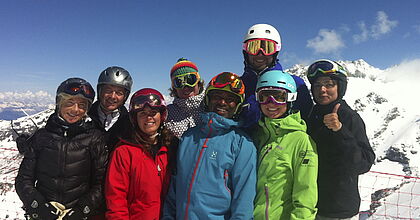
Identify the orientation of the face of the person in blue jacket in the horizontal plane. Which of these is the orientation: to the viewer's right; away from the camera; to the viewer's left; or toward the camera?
toward the camera

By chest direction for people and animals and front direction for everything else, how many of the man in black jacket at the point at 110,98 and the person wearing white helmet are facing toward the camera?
2

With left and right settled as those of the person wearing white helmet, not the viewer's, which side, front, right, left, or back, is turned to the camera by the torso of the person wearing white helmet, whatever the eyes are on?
front

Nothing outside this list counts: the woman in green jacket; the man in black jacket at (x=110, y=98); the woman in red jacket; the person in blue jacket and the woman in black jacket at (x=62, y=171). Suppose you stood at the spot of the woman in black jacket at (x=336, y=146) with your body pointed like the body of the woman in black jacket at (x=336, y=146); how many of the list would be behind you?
0

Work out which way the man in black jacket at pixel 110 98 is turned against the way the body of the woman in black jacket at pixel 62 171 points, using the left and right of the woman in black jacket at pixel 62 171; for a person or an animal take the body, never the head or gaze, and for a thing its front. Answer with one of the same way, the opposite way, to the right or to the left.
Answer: the same way

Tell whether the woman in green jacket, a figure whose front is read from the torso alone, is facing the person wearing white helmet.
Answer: no

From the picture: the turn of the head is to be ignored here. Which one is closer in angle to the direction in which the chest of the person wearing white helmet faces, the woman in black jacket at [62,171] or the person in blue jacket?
the person in blue jacket

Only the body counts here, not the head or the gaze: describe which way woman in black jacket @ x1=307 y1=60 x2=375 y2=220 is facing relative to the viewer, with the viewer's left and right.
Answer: facing the viewer and to the left of the viewer

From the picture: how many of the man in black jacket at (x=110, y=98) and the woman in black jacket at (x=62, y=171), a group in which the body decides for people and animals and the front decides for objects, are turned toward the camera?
2

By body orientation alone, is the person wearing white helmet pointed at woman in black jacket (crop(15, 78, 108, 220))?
no

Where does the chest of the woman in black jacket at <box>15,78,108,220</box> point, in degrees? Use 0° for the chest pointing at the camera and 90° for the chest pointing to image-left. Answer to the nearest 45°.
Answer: approximately 0°

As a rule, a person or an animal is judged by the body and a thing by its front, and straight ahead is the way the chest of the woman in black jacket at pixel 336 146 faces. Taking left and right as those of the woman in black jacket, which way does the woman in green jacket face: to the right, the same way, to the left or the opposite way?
the same way

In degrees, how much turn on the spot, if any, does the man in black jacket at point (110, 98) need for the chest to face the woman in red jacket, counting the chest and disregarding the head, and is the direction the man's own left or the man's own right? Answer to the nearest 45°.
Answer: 0° — they already face them

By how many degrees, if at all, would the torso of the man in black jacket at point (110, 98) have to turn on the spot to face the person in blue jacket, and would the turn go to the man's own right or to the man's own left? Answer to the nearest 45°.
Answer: approximately 45° to the man's own left

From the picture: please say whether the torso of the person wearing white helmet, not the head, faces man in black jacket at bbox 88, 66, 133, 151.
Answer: no

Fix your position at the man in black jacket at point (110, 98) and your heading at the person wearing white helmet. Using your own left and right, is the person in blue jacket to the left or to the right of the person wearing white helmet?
right

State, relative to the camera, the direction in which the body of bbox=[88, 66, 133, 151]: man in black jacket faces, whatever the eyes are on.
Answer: toward the camera

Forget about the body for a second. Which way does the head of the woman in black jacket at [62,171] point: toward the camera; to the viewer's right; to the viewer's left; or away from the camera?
toward the camera
